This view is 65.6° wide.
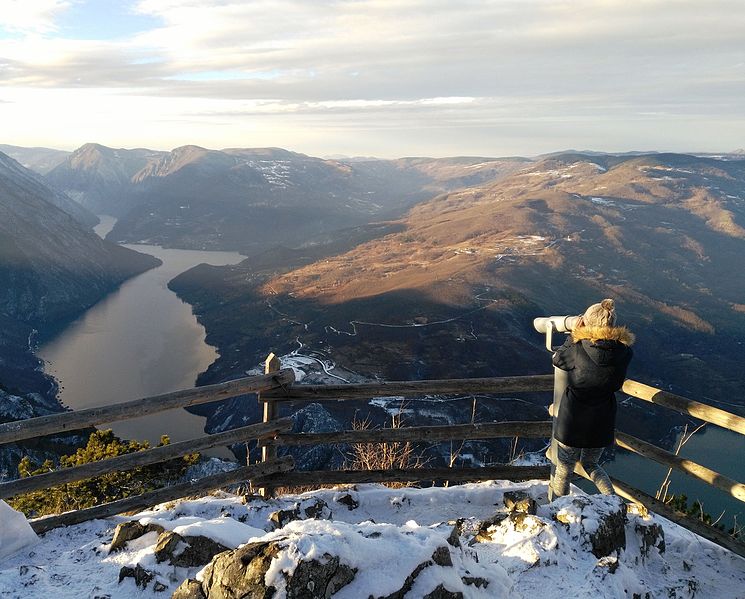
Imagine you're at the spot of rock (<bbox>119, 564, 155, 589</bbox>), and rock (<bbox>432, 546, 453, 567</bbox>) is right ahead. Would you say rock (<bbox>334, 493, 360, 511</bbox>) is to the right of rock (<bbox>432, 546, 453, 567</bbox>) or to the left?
left

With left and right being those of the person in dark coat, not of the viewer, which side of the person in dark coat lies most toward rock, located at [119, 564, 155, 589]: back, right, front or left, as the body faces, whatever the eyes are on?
left

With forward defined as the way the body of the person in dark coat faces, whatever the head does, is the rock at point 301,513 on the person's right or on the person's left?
on the person's left

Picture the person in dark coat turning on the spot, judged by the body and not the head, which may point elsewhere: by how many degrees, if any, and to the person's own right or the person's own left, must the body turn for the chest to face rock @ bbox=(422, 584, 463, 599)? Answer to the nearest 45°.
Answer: approximately 135° to the person's own left

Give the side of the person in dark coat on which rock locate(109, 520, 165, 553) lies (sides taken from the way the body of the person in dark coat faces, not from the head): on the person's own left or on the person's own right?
on the person's own left

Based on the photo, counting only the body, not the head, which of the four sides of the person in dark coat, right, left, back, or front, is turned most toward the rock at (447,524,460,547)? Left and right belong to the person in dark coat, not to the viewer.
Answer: left

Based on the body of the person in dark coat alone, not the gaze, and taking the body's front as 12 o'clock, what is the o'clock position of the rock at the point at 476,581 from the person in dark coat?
The rock is roughly at 8 o'clock from the person in dark coat.

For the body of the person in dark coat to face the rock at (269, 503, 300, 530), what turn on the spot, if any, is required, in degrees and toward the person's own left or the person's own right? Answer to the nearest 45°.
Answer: approximately 45° to the person's own left

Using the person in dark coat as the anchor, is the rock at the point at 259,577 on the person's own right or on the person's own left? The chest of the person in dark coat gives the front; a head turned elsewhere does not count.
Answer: on the person's own left

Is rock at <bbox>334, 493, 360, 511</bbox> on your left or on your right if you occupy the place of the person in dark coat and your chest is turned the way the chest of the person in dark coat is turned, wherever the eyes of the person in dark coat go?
on your left

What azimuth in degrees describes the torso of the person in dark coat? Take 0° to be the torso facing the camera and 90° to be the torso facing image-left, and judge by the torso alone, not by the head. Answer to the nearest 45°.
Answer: approximately 135°

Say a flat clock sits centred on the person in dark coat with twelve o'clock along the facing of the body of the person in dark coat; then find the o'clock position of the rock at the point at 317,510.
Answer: The rock is roughly at 10 o'clock from the person in dark coat.
